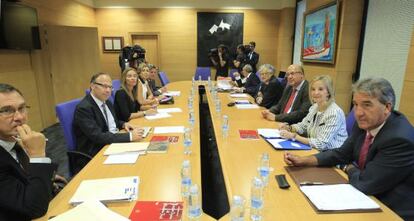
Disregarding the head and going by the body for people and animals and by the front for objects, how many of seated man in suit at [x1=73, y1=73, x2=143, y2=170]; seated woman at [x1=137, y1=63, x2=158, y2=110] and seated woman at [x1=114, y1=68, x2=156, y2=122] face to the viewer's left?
0

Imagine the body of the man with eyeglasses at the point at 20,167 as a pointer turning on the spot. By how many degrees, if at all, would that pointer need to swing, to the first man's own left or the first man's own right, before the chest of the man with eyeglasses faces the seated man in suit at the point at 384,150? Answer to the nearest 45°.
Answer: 0° — they already face them

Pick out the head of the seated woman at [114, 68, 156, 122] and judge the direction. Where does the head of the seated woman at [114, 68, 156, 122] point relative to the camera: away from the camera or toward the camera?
toward the camera

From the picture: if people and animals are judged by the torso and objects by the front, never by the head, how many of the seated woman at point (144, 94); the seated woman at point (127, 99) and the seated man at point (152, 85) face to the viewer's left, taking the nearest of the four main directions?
0

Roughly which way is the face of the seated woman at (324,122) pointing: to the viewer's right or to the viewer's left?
to the viewer's left

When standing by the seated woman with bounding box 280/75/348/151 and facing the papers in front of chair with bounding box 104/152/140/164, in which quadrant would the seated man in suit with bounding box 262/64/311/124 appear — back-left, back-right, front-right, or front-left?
back-right

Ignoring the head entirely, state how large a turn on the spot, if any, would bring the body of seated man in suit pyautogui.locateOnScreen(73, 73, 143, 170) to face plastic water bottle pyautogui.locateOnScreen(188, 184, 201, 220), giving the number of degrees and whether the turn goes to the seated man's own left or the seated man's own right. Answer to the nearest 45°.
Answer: approximately 45° to the seated man's own right

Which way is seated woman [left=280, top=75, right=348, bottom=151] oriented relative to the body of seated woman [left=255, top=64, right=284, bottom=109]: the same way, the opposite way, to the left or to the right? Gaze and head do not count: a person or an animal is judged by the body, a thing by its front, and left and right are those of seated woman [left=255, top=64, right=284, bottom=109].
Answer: the same way

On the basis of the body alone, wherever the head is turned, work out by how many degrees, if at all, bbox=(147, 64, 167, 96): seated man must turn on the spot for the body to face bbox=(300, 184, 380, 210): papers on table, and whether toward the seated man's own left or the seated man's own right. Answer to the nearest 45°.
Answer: approximately 45° to the seated man's own right

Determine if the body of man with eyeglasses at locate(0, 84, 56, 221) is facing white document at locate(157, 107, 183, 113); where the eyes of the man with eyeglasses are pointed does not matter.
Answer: no

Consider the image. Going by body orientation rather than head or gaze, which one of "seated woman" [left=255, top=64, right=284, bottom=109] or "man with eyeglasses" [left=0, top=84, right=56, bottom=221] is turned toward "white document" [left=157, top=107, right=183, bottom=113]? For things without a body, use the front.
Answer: the seated woman

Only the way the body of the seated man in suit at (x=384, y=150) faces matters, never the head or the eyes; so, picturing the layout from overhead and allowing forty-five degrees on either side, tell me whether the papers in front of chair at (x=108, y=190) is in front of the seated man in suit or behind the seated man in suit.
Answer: in front

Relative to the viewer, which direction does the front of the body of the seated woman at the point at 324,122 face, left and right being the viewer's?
facing the viewer and to the left of the viewer

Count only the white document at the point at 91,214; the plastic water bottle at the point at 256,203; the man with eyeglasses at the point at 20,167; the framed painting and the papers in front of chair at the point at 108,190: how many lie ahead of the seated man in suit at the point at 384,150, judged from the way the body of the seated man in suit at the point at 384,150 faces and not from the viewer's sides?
4

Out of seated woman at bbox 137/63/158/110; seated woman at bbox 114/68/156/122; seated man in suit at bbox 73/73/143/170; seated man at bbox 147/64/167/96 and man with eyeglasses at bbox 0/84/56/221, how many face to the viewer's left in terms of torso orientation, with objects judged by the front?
0

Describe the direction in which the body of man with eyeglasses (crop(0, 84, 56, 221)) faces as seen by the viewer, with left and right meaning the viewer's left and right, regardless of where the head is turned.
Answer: facing the viewer and to the right of the viewer

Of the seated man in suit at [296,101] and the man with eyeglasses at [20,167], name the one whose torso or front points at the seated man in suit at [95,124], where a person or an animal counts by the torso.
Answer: the seated man in suit at [296,101]

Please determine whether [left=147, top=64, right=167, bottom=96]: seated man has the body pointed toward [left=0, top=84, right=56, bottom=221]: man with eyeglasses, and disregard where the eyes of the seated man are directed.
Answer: no

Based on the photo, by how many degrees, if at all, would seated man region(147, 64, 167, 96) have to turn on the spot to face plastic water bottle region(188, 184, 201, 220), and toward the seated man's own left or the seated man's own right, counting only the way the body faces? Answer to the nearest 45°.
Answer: approximately 45° to the seated man's own right

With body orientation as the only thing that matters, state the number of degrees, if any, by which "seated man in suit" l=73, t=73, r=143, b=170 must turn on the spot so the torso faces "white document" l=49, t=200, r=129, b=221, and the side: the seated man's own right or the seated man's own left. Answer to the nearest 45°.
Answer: approximately 45° to the seated man's own right

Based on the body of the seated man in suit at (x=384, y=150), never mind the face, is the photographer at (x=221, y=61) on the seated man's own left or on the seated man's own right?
on the seated man's own right

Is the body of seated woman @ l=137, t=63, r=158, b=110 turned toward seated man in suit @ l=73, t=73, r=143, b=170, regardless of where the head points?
no
